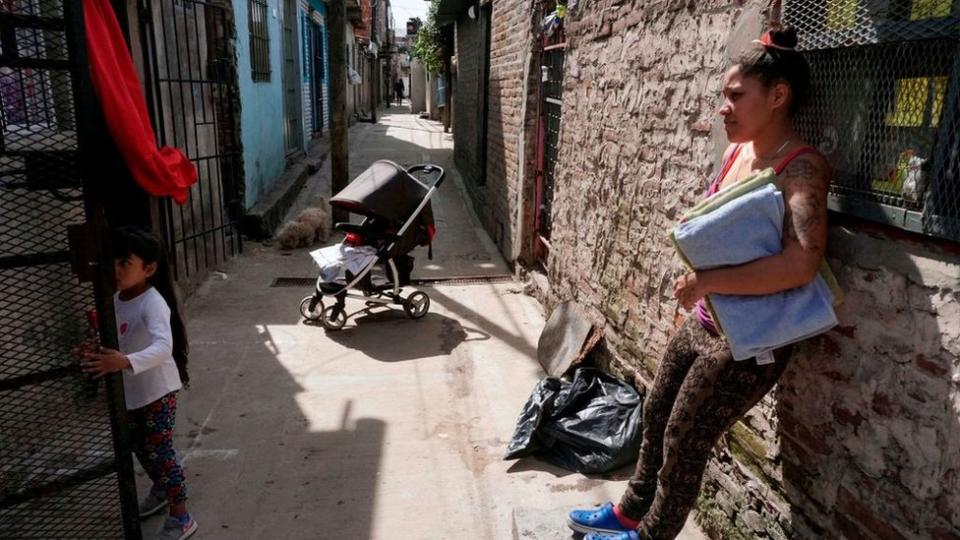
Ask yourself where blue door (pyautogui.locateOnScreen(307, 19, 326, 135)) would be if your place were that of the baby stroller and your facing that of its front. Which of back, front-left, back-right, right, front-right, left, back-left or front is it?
back-right

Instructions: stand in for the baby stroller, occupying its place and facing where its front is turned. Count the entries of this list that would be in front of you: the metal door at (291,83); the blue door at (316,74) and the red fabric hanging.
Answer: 1

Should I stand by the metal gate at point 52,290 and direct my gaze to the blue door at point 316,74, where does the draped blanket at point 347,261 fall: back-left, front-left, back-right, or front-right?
front-right

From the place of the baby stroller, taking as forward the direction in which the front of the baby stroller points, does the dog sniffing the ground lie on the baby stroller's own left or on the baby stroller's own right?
on the baby stroller's own right

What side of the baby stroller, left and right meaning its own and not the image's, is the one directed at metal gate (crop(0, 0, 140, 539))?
front

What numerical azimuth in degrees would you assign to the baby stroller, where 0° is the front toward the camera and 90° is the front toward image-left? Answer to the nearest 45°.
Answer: approximately 45°

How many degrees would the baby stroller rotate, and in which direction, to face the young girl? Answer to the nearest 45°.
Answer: approximately 45° to its left

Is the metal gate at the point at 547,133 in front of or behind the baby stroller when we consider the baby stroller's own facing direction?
behind

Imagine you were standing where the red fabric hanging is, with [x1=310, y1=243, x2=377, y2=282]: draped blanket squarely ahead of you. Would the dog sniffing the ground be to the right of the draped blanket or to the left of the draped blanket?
left

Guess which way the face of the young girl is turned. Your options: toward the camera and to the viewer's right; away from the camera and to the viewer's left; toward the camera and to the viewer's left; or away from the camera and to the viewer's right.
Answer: toward the camera and to the viewer's left

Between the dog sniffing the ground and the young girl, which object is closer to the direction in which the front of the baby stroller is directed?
the young girl

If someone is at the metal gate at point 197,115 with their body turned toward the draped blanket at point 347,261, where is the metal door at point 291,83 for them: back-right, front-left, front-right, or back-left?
back-left

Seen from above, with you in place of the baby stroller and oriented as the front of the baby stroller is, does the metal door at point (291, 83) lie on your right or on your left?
on your right
